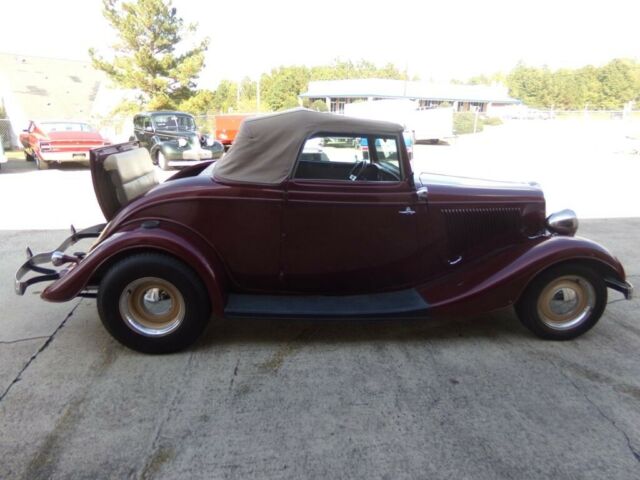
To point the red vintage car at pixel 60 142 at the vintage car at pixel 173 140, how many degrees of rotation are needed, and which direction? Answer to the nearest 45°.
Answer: approximately 135° to its right

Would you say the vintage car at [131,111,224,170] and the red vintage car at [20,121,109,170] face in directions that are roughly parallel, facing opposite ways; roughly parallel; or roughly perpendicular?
roughly parallel, facing opposite ways

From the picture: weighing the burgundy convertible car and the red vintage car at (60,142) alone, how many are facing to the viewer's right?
1

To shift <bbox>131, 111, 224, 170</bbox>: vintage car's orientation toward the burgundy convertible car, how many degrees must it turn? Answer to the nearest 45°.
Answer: approximately 45° to its right

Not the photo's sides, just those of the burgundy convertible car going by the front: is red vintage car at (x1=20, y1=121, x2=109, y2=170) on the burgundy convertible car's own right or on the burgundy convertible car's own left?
on the burgundy convertible car's own left

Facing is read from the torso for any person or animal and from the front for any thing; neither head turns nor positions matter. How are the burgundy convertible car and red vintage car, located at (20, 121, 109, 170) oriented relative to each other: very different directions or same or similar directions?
very different directions

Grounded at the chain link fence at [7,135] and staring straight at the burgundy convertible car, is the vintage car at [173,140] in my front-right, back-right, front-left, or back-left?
front-left

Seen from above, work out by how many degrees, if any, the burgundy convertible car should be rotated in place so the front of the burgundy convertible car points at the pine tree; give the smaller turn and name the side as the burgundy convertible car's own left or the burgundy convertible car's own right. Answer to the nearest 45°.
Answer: approximately 90° to the burgundy convertible car's own left

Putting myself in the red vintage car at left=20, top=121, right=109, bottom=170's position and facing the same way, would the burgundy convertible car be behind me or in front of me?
behind

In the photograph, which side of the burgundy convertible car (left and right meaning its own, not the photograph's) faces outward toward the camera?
right

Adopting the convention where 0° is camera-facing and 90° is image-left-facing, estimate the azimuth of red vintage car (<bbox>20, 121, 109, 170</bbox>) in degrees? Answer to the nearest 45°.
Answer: approximately 135°

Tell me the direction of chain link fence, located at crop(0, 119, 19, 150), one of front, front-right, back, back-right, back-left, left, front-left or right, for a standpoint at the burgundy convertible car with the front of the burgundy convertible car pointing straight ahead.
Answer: back-left

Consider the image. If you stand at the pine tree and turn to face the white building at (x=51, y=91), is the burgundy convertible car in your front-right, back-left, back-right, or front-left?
back-left

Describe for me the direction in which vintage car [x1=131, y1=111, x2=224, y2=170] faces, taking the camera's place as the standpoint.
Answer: facing the viewer and to the right of the viewer
